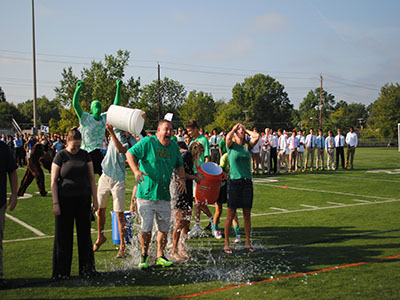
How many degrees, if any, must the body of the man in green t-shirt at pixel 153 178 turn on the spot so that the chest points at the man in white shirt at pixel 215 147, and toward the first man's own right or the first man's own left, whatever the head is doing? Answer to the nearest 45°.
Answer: approximately 135° to the first man's own left

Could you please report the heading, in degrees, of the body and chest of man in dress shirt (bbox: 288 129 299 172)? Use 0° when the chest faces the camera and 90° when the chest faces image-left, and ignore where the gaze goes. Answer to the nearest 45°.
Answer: approximately 0°

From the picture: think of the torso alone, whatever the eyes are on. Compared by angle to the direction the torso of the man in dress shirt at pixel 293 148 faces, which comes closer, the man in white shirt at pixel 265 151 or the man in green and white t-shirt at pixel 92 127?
the man in green and white t-shirt

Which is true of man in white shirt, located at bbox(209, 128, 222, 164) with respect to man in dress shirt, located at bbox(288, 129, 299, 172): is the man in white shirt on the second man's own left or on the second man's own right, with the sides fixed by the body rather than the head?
on the second man's own right
